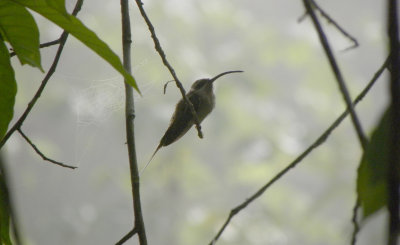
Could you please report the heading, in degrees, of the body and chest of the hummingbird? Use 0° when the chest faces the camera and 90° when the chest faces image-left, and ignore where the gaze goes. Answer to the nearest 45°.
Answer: approximately 270°
